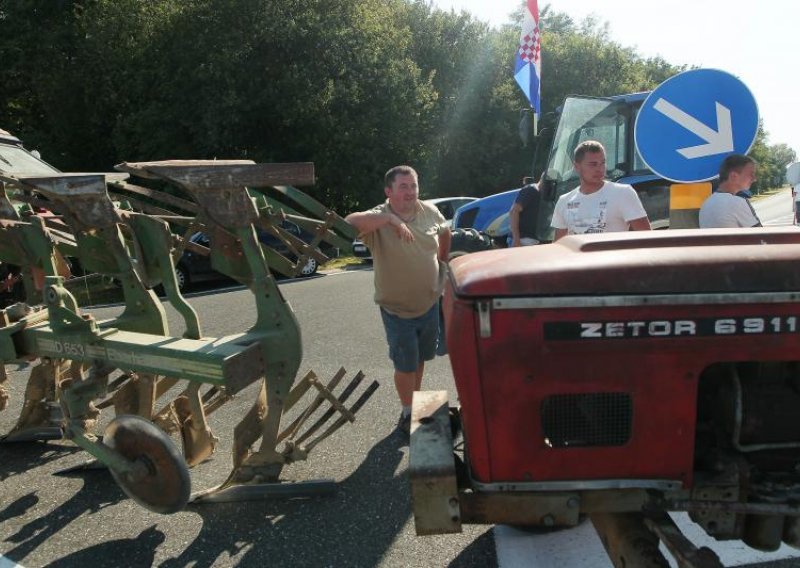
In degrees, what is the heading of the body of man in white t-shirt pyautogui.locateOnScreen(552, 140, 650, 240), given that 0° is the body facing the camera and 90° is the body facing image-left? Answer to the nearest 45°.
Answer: approximately 0°

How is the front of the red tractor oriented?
to the viewer's left

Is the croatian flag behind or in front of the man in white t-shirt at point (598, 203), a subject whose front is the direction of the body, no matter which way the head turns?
behind

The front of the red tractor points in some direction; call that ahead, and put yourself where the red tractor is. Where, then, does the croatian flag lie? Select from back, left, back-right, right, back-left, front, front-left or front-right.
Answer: right

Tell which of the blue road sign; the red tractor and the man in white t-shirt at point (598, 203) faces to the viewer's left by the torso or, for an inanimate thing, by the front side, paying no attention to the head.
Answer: the red tractor

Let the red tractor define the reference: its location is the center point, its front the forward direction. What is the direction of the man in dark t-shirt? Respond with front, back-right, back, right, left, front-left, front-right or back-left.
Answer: right

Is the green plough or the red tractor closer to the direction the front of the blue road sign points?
the red tractor

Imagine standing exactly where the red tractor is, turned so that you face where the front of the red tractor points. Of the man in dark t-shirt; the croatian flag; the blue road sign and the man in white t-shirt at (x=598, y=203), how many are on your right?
4

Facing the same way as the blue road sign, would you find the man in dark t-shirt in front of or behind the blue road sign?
behind

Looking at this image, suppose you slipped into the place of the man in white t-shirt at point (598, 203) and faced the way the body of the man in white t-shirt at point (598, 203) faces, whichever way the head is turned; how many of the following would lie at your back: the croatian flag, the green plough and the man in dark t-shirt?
2

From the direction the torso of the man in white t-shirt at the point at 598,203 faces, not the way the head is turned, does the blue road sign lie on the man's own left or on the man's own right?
on the man's own left

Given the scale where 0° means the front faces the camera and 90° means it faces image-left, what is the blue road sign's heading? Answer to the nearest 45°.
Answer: approximately 0°

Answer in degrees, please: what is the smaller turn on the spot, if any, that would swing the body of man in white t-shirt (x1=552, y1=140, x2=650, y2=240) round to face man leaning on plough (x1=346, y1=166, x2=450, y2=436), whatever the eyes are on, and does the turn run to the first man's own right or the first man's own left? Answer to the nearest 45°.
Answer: approximately 90° to the first man's own right
